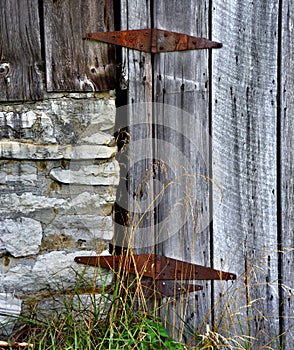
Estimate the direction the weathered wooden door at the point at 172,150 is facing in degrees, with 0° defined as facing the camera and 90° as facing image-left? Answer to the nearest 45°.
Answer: approximately 0°
